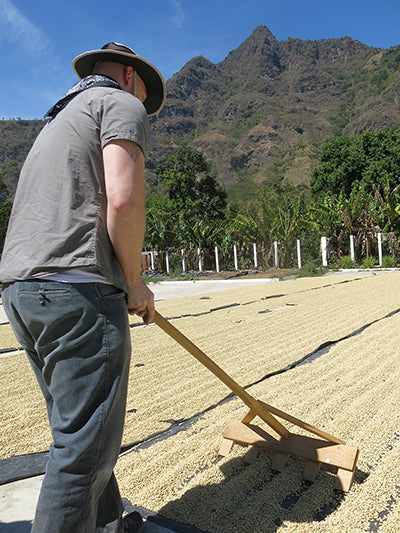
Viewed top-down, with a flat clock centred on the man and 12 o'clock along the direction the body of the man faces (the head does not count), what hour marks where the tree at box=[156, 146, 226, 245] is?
The tree is roughly at 11 o'clock from the man.

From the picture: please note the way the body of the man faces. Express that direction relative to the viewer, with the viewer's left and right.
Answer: facing away from the viewer and to the right of the viewer

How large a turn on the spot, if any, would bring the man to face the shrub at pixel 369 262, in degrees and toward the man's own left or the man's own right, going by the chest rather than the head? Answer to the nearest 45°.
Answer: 0° — they already face it

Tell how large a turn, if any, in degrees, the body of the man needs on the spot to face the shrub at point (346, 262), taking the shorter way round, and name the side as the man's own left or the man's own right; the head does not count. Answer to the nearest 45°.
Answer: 0° — they already face it

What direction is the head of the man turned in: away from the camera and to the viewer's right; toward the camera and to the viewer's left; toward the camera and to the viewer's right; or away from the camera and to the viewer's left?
away from the camera and to the viewer's right

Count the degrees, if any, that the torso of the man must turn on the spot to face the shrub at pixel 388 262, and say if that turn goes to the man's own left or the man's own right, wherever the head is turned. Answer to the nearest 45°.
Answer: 0° — they already face it
